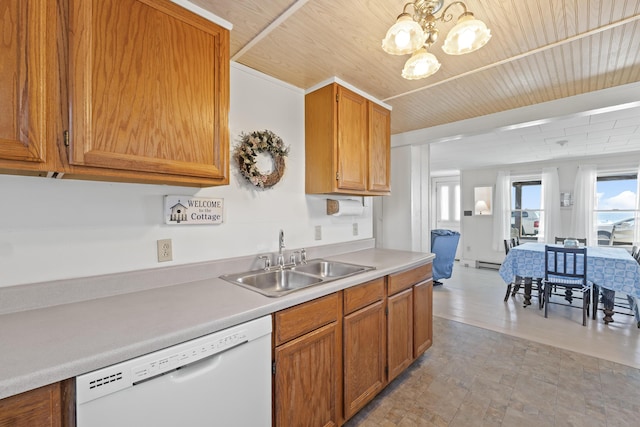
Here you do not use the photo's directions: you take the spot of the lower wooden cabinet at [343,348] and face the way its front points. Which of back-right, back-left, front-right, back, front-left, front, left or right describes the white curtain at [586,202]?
left

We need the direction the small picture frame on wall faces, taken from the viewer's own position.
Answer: facing the viewer

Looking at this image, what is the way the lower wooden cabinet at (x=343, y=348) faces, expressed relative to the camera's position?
facing the viewer and to the right of the viewer

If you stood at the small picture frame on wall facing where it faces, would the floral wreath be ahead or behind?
ahead

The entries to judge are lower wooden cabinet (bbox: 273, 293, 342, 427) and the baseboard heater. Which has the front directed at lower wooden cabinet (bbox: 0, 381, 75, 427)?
the baseboard heater

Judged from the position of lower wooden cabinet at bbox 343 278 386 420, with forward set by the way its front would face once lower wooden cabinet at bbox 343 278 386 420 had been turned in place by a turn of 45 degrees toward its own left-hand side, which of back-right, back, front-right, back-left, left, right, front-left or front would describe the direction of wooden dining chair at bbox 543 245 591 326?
front-left

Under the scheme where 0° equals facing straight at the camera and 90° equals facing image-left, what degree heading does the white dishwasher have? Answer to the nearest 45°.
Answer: approximately 315°

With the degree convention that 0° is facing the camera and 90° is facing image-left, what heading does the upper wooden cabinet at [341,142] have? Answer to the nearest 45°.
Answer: approximately 315°

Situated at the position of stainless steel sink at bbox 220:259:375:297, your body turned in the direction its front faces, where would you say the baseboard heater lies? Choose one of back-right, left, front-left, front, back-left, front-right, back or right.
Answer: left

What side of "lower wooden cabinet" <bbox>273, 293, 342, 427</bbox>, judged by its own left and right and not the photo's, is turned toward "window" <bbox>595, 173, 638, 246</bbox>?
left

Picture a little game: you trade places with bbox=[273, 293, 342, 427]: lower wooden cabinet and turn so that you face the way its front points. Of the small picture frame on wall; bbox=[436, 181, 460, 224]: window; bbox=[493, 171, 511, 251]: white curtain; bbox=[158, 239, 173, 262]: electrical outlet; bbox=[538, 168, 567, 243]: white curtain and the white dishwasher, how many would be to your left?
4

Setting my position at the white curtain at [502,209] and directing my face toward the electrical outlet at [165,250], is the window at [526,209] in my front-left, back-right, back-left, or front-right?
back-left
